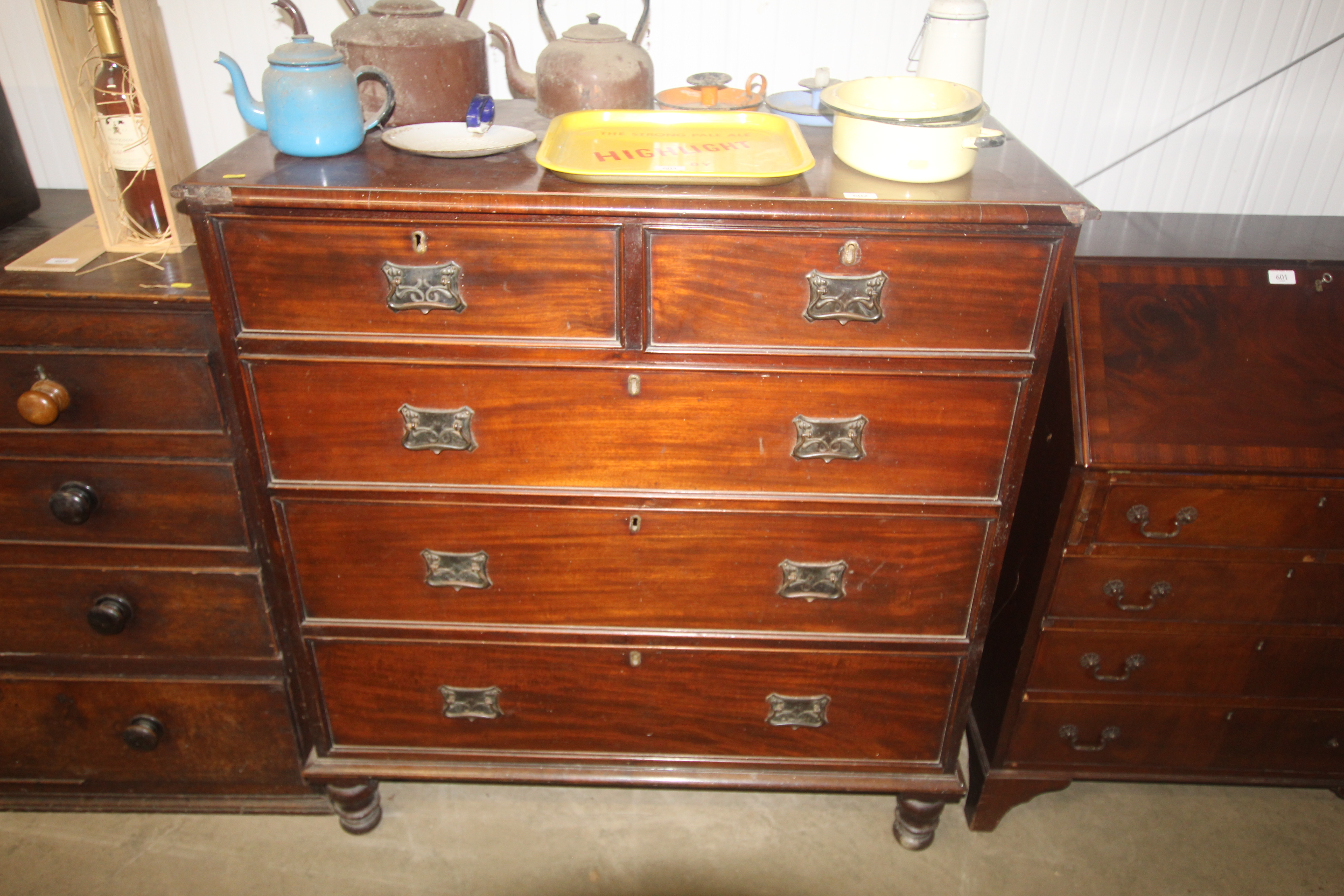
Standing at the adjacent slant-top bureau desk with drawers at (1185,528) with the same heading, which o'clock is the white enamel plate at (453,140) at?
The white enamel plate is roughly at 2 o'clock from the adjacent slant-top bureau desk with drawers.

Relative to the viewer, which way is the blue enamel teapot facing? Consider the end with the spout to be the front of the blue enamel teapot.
to the viewer's left

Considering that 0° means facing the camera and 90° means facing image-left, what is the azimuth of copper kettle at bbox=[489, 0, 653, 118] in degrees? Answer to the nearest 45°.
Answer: approximately 90°

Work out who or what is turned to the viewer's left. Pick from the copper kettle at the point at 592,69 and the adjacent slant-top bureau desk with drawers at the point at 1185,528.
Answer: the copper kettle

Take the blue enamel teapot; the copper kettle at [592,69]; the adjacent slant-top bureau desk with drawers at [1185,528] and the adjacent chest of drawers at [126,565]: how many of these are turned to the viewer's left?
2

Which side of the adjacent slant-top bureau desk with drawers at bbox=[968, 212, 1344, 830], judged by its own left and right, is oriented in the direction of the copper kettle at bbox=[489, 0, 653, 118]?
right

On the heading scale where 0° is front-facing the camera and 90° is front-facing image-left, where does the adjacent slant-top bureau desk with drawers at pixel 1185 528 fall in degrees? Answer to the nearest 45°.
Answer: approximately 0°

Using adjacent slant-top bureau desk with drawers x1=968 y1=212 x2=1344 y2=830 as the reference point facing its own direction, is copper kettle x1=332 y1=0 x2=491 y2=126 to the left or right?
on its right

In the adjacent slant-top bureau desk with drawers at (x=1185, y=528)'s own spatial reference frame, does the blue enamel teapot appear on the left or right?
on its right
